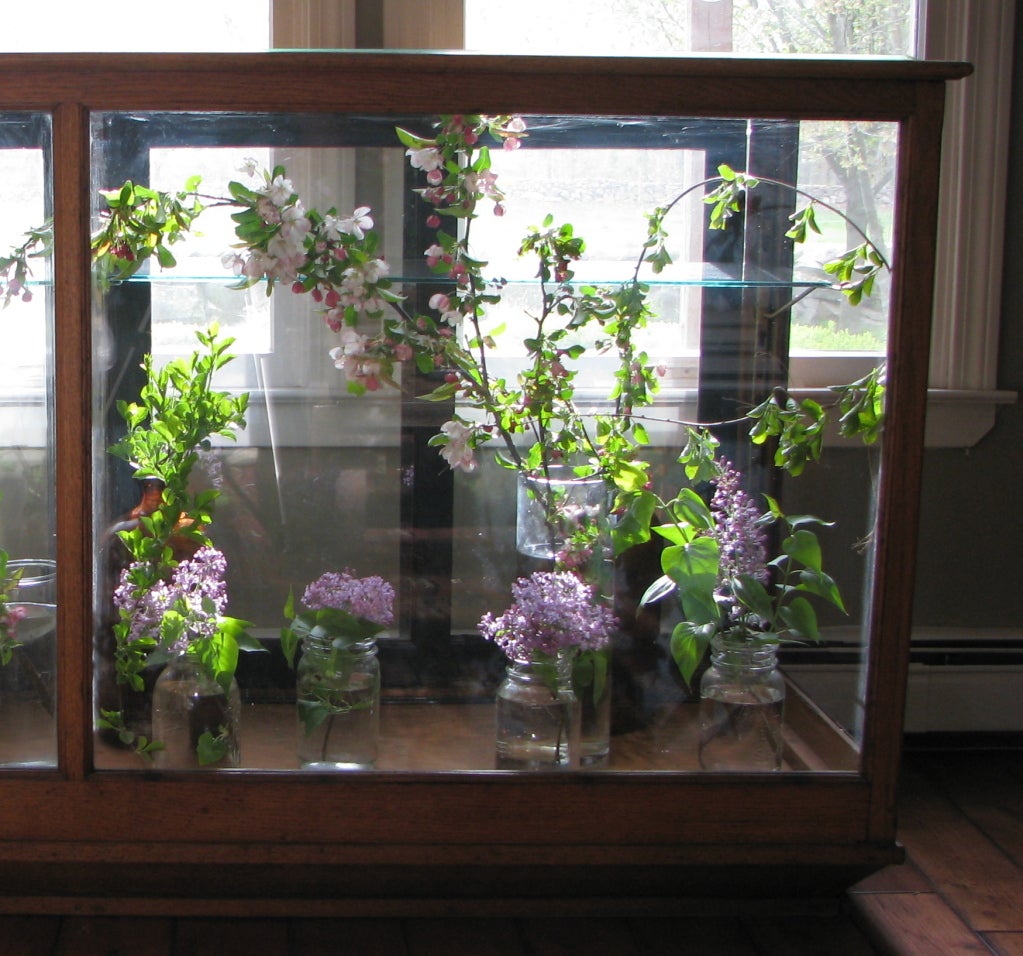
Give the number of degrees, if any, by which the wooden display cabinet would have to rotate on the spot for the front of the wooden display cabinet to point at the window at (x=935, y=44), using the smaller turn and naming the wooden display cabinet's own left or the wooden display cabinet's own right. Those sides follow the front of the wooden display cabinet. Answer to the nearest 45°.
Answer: approximately 135° to the wooden display cabinet's own left

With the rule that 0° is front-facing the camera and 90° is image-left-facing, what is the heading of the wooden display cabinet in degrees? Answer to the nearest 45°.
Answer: approximately 0°
